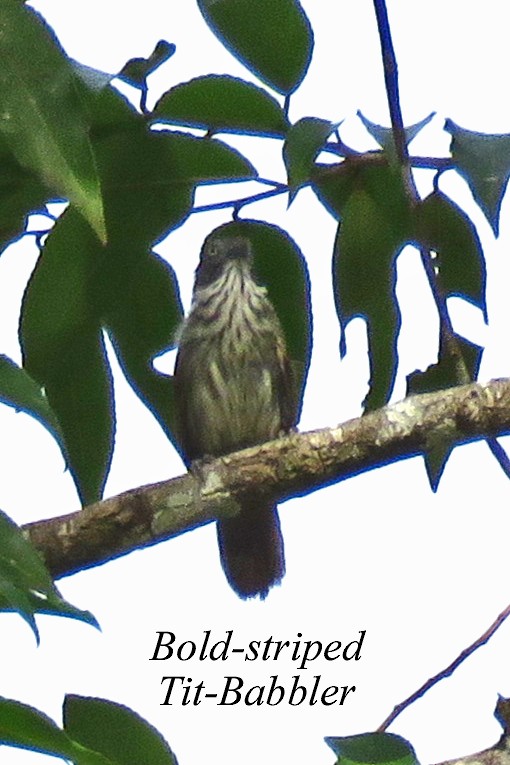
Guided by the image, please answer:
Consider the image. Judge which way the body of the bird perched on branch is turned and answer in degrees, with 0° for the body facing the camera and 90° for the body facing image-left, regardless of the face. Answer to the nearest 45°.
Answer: approximately 0°

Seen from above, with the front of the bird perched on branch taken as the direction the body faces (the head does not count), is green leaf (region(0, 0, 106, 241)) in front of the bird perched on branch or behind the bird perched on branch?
in front
